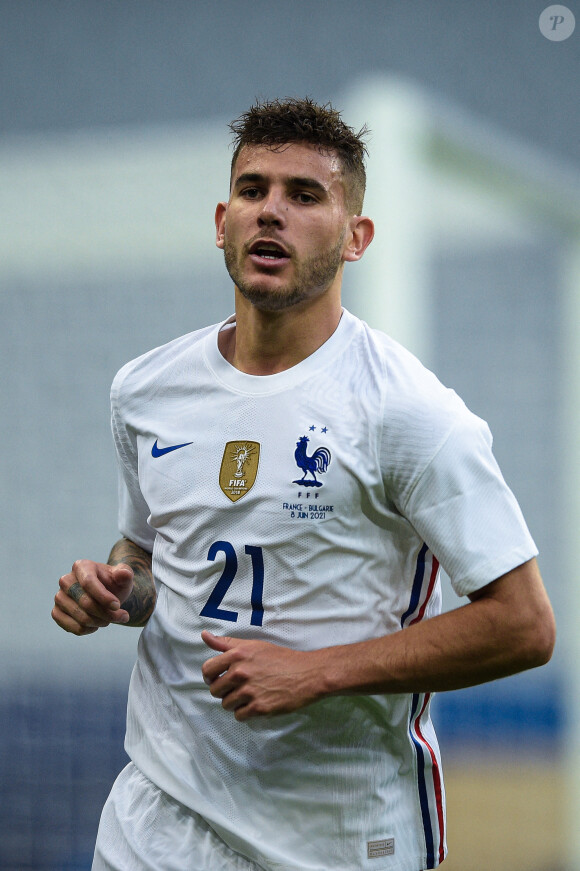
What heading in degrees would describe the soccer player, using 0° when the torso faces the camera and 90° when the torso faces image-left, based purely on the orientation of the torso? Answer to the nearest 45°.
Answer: approximately 45°
